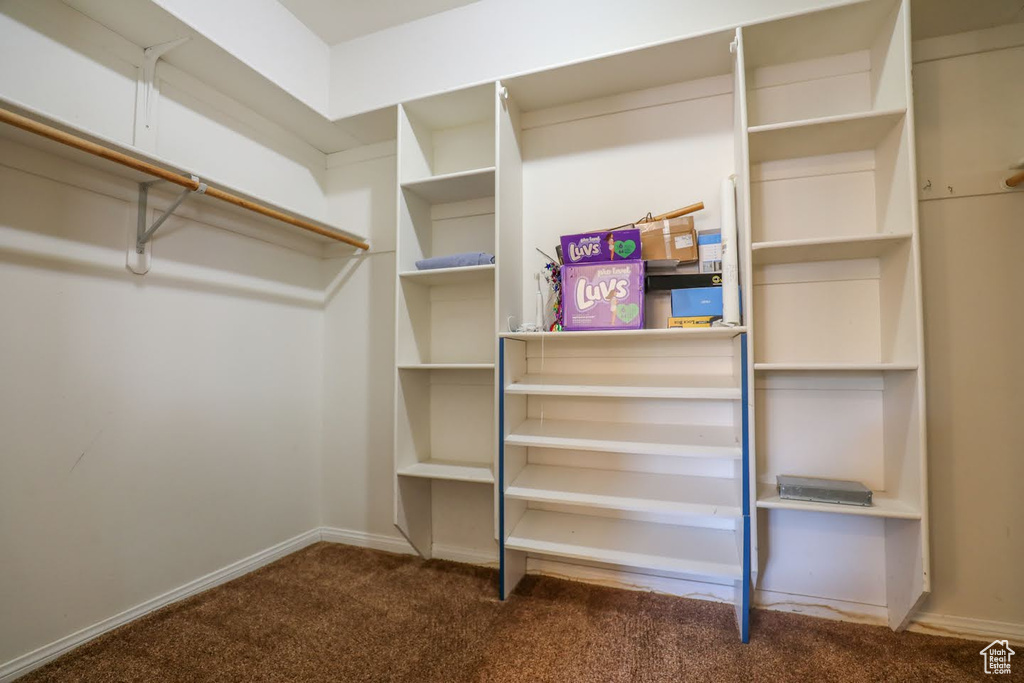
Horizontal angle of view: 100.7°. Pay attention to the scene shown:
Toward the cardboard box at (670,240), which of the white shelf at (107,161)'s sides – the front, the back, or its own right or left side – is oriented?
front

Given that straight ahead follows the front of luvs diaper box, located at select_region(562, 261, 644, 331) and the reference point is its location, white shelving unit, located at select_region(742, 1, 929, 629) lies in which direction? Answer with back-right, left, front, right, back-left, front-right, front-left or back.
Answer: left

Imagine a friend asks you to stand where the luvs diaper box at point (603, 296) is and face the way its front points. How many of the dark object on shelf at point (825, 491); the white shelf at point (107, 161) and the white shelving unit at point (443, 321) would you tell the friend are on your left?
1

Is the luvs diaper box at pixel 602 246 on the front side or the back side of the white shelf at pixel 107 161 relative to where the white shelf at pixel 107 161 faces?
on the front side

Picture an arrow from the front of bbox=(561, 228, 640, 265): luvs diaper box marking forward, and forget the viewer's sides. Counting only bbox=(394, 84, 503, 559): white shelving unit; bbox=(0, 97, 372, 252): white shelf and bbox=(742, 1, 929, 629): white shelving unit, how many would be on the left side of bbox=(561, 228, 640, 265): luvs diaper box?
1

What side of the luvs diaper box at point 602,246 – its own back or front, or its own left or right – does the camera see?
front

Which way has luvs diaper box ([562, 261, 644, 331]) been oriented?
toward the camera

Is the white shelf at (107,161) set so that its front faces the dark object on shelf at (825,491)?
yes

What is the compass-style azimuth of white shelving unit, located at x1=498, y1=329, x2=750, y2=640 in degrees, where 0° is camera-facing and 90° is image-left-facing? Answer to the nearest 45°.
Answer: approximately 0°

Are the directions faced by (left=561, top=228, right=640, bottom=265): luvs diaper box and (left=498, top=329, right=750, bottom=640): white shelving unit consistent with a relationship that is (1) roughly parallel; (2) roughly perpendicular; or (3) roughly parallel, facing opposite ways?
roughly parallel

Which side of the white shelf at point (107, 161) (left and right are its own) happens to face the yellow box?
front
